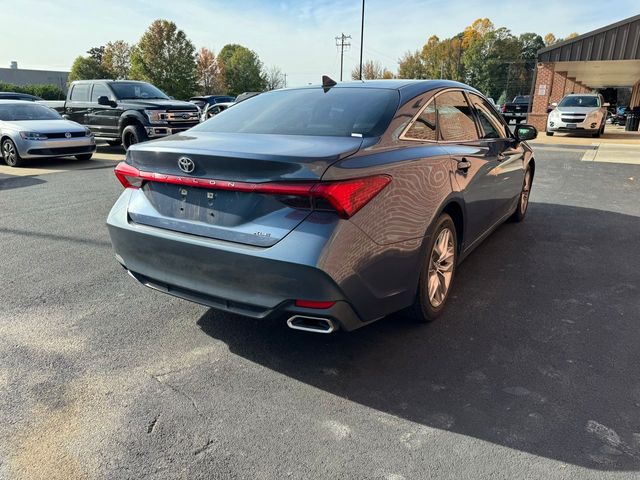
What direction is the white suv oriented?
toward the camera

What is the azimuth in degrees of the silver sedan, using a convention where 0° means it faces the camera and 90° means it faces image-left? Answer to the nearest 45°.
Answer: approximately 315°

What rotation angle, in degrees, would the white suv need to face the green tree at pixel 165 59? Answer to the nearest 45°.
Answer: approximately 135° to its right

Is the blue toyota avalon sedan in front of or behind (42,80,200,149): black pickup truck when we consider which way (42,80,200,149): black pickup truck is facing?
in front

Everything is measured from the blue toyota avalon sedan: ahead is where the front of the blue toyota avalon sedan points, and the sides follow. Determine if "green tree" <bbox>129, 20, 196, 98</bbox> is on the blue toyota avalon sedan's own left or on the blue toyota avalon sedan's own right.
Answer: on the blue toyota avalon sedan's own left

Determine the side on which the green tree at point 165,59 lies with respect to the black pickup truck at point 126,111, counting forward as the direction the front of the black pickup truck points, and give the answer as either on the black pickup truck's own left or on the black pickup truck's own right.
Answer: on the black pickup truck's own left

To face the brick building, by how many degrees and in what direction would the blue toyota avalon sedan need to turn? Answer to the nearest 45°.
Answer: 0° — it already faces it

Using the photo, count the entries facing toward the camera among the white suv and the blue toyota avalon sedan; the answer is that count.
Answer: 1

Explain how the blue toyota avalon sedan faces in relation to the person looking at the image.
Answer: facing away from the viewer and to the right of the viewer

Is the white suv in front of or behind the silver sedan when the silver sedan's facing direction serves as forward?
in front

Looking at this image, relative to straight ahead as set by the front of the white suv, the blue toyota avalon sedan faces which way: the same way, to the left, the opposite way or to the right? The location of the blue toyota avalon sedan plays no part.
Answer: the opposite way

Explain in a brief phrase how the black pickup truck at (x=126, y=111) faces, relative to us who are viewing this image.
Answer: facing the viewer and to the right of the viewer

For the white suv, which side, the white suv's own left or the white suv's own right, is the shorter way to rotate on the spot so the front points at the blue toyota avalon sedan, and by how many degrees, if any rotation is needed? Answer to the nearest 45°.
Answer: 0° — it already faces it

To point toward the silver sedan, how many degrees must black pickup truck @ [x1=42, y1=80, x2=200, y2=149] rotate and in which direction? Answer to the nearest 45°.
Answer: approximately 90° to its right

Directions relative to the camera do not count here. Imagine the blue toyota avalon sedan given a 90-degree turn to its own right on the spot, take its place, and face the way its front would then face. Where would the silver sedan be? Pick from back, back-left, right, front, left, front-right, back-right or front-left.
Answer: back

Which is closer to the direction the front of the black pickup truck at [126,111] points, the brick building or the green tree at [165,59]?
the brick building
